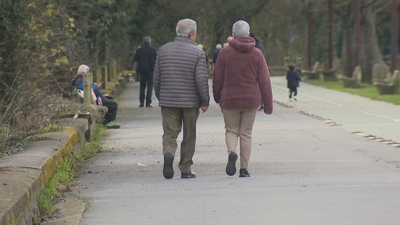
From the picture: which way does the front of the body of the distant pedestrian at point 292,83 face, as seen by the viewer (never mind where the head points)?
away from the camera

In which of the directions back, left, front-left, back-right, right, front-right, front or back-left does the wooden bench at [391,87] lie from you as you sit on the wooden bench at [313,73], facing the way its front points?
left

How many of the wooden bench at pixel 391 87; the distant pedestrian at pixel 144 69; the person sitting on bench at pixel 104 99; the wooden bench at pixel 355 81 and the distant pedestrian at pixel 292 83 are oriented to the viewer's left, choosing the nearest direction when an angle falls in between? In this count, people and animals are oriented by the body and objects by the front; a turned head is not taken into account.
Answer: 2

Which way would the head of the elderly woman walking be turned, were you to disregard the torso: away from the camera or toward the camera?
away from the camera

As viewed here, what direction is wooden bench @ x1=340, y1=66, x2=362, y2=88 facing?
to the viewer's left

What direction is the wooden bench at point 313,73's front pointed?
to the viewer's left

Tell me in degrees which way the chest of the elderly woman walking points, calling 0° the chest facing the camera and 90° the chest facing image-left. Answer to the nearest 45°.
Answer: approximately 180°

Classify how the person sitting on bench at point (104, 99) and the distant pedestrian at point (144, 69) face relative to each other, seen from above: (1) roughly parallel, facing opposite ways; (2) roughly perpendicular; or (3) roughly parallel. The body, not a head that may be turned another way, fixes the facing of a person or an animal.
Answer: roughly perpendicular

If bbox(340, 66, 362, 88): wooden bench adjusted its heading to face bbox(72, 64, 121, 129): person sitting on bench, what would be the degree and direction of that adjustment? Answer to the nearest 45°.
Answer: approximately 90° to its left

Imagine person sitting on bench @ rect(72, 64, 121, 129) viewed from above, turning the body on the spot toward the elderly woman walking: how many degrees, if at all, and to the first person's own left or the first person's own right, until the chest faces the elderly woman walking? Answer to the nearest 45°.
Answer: approximately 90° to the first person's own right

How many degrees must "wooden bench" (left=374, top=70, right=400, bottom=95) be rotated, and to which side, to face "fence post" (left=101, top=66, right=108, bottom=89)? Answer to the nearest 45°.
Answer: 0° — it already faces it

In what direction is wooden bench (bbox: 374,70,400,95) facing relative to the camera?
to the viewer's left

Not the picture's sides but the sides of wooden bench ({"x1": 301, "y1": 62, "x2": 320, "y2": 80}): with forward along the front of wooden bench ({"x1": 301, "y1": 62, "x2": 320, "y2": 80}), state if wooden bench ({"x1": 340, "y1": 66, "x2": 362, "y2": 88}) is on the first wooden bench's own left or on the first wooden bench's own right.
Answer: on the first wooden bench's own left

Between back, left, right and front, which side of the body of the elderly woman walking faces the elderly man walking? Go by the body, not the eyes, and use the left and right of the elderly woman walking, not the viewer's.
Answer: left

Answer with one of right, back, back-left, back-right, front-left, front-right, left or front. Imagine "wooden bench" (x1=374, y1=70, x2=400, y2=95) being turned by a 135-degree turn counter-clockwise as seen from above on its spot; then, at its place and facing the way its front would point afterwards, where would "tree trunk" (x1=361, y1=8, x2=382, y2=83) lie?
back-left

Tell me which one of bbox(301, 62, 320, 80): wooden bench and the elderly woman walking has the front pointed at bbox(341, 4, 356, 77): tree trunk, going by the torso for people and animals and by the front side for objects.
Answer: the elderly woman walking

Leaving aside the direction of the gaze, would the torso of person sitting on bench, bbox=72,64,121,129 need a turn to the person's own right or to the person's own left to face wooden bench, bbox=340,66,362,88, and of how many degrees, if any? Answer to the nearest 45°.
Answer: approximately 45° to the person's own left

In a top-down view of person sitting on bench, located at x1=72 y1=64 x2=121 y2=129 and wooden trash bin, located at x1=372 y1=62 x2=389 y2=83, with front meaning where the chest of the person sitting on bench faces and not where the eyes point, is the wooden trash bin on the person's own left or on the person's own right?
on the person's own left

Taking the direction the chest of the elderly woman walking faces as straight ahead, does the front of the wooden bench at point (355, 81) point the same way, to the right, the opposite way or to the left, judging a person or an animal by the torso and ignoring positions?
to the left
